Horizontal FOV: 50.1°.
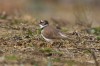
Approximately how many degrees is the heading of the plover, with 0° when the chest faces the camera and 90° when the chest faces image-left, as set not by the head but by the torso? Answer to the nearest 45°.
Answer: approximately 90°
